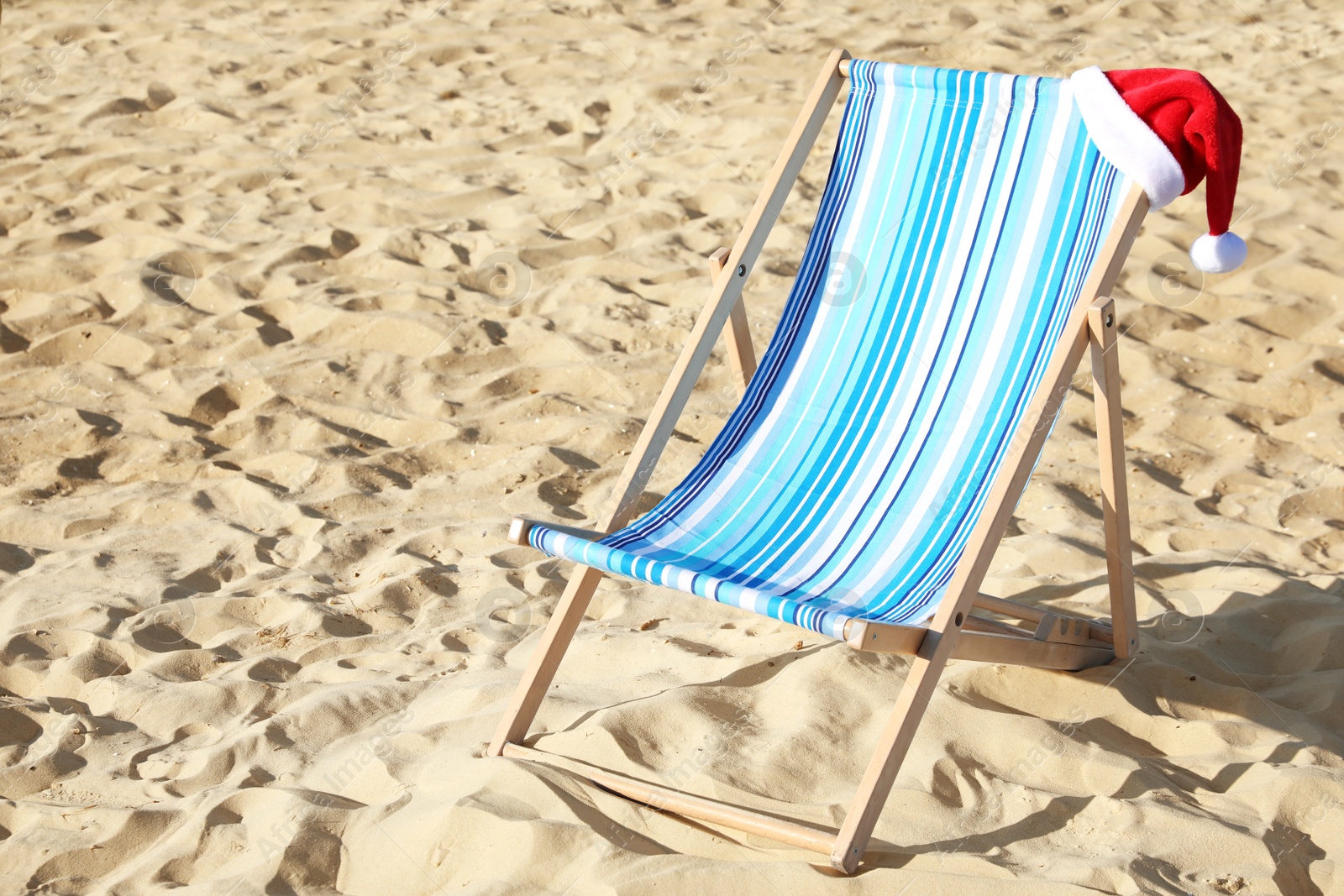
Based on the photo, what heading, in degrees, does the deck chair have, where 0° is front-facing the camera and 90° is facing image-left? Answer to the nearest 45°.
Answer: approximately 45°
